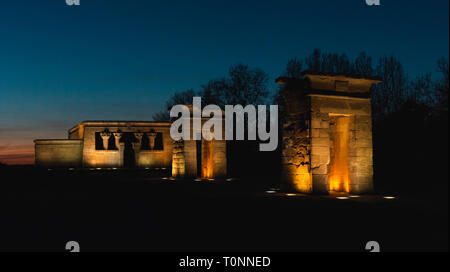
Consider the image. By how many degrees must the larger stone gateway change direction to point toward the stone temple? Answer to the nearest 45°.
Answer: approximately 180°

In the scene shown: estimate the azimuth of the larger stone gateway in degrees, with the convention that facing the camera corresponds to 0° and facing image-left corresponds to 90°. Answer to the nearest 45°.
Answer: approximately 315°
